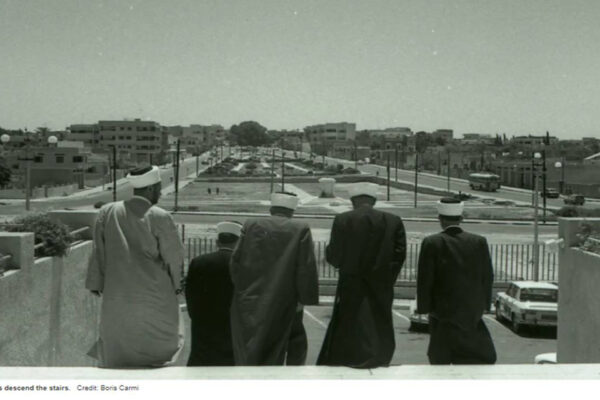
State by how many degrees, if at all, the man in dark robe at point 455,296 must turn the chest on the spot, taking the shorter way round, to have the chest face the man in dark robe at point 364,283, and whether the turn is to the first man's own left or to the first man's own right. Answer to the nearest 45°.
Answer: approximately 135° to the first man's own left

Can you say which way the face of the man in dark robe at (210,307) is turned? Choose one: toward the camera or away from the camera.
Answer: away from the camera

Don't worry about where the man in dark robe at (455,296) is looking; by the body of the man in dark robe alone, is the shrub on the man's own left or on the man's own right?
on the man's own left

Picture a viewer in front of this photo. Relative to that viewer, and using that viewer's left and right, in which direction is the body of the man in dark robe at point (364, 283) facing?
facing away from the viewer

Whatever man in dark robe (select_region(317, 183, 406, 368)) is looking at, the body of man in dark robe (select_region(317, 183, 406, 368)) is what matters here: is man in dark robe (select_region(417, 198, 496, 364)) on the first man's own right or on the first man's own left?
on the first man's own right

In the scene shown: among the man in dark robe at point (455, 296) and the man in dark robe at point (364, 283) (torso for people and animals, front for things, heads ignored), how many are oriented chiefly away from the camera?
2

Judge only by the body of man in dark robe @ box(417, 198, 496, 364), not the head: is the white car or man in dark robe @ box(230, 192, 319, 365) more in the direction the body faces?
the white car

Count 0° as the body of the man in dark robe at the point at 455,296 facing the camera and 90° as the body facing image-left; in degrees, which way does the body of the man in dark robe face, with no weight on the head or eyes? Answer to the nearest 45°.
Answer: approximately 180°

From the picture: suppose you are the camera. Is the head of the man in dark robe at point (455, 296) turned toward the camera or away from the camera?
away from the camera

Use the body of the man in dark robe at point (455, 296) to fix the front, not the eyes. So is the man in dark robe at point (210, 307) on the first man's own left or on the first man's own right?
on the first man's own left
